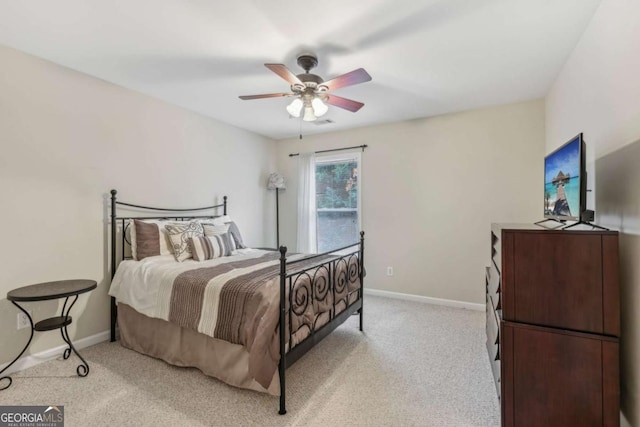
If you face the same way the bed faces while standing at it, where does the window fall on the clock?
The window is roughly at 9 o'clock from the bed.

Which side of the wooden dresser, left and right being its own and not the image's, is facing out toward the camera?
left

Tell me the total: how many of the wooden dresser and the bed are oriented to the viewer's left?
1

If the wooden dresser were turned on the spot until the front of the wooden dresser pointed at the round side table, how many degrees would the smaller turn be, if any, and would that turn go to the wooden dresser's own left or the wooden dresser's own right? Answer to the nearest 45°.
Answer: approximately 45° to the wooden dresser's own left

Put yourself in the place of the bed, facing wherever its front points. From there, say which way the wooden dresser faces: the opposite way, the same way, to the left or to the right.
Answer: the opposite way

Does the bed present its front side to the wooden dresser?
yes

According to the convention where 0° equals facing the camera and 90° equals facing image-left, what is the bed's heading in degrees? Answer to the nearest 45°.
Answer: approximately 315°

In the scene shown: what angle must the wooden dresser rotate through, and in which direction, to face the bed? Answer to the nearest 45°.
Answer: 0° — it already faces it

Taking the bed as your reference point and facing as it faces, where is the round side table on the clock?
The round side table is roughly at 5 o'clock from the bed.
